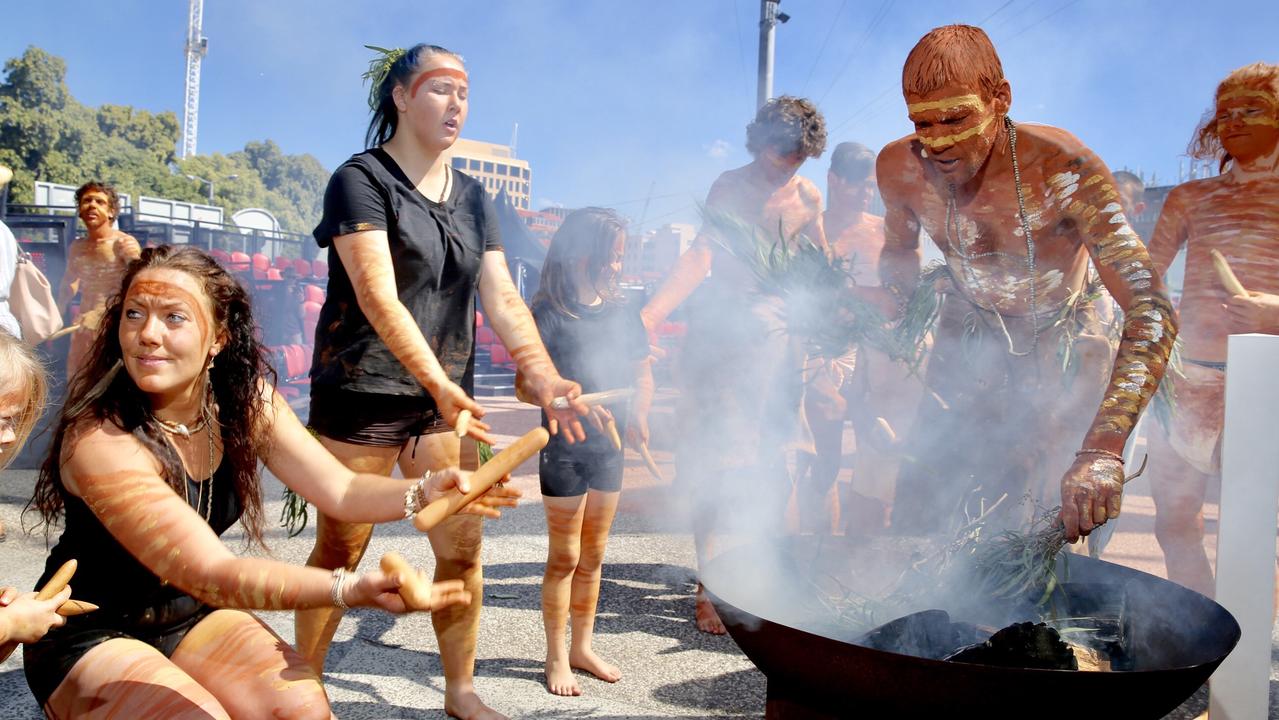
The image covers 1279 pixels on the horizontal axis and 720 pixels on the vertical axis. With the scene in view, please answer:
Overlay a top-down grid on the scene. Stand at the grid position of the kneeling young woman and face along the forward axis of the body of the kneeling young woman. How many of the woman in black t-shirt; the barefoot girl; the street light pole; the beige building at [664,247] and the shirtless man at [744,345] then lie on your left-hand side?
5

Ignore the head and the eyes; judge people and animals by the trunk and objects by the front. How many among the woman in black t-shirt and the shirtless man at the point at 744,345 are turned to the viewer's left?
0

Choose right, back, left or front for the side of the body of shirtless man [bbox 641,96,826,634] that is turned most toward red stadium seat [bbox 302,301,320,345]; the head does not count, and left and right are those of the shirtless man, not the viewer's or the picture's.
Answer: back

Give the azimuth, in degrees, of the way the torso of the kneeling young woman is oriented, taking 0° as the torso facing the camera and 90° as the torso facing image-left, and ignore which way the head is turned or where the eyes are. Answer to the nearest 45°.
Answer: approximately 315°

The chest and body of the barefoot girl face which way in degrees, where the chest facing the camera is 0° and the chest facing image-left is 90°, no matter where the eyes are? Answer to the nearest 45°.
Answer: approximately 315°

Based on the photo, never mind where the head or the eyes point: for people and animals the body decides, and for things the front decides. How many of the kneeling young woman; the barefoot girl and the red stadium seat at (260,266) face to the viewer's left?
0

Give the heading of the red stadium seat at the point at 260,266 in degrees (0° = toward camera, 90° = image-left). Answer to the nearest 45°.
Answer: approximately 315°

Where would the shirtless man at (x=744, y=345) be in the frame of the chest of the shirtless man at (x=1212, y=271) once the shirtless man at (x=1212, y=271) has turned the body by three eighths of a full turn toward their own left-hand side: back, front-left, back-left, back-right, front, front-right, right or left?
back-left

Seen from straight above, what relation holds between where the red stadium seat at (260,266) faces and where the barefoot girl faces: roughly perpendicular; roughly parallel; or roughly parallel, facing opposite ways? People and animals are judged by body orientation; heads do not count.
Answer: roughly parallel

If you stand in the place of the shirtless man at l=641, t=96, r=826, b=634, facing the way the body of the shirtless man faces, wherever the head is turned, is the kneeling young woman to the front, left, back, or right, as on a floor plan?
right

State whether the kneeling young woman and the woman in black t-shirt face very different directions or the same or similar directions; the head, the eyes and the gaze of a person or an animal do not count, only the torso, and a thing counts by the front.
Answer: same or similar directions

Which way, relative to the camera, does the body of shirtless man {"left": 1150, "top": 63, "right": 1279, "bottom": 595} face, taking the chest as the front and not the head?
toward the camera

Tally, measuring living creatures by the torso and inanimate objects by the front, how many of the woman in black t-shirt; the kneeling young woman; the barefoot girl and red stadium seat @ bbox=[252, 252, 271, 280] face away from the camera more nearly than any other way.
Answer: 0

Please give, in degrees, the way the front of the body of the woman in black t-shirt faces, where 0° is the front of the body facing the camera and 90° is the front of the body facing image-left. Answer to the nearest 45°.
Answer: approximately 315°

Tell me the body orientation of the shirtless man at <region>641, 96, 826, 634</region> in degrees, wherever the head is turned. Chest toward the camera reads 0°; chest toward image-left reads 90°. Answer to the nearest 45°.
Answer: approximately 315°

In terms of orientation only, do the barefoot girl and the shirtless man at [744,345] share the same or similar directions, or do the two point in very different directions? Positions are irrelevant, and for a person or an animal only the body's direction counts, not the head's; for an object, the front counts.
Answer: same or similar directions
